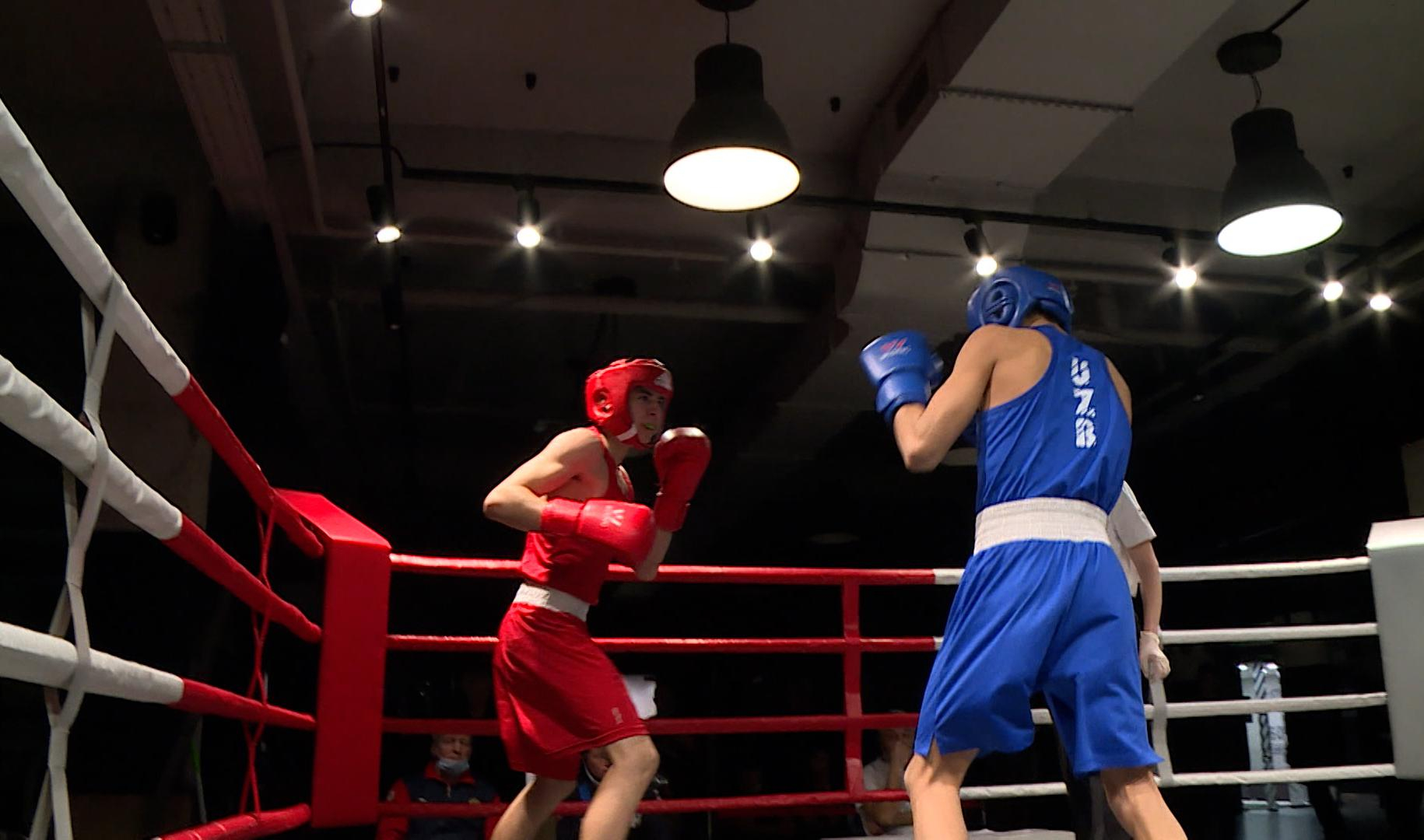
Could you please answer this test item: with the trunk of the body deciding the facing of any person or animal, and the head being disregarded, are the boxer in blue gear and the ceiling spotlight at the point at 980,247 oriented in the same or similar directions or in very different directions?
very different directions

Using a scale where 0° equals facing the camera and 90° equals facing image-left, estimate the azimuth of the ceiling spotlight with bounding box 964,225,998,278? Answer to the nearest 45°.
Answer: approximately 315°

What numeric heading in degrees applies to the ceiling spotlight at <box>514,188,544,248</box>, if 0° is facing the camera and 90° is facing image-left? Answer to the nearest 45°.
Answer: approximately 0°

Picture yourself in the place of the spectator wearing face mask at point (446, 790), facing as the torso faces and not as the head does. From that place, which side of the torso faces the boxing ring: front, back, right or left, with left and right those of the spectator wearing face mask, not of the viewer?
front

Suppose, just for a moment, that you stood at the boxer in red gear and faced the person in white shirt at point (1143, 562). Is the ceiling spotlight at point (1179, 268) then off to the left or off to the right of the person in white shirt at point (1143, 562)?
left

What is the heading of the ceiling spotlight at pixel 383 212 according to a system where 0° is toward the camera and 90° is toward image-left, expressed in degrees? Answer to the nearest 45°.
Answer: approximately 315°

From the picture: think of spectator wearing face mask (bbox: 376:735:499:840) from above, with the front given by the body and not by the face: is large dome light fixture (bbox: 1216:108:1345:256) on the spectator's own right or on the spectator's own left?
on the spectator's own left
